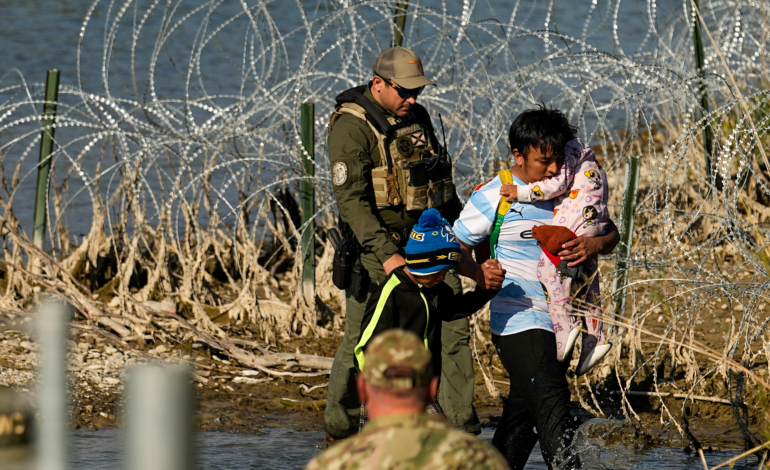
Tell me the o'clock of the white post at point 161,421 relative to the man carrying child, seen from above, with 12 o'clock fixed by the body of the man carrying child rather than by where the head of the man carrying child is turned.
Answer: The white post is roughly at 2 o'clock from the man carrying child.

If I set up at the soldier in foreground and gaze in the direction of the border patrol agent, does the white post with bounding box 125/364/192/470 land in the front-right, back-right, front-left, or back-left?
back-left

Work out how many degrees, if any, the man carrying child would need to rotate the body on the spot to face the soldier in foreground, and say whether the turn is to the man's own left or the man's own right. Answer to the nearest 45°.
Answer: approximately 45° to the man's own right

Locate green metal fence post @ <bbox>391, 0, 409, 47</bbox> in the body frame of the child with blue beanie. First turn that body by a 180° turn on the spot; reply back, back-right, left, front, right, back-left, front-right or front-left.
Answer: front-right

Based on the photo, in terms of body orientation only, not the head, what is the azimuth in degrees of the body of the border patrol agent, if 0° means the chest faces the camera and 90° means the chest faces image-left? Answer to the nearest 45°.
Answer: approximately 315°

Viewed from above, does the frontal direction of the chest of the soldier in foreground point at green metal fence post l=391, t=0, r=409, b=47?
yes

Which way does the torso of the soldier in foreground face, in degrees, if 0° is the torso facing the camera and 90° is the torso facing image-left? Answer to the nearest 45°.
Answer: approximately 180°

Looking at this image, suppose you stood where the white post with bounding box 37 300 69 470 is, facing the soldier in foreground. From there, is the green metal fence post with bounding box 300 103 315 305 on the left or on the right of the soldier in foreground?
left

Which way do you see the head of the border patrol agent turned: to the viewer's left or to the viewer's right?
to the viewer's right

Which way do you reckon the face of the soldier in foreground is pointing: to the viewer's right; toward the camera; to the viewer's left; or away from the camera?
away from the camera
